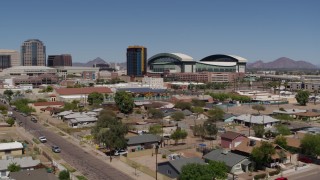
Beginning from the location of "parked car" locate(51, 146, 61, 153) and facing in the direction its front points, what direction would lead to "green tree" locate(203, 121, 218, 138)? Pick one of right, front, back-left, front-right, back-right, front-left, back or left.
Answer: front-left

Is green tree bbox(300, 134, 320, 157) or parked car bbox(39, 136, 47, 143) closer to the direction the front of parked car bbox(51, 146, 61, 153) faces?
the green tree

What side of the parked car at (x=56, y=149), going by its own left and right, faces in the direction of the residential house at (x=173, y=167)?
front

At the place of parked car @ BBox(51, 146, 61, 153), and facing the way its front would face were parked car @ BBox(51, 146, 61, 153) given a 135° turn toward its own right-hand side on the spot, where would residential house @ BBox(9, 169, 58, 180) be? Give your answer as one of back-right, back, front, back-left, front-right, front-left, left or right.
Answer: left

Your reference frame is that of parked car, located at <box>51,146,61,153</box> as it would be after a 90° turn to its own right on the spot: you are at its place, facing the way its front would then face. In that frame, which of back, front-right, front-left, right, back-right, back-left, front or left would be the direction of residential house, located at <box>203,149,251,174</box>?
left

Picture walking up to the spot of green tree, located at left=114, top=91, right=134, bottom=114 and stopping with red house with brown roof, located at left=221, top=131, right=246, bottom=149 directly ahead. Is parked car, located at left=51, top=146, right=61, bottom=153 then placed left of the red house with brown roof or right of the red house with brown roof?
right

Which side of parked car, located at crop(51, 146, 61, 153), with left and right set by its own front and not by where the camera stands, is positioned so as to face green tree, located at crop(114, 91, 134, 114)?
left

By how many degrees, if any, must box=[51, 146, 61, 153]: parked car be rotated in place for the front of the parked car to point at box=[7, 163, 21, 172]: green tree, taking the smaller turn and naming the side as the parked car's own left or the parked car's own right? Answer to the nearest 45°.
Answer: approximately 45° to the parked car's own right
